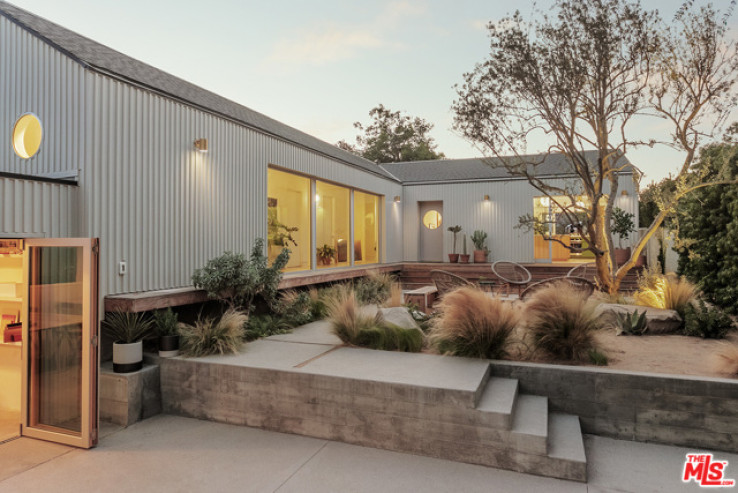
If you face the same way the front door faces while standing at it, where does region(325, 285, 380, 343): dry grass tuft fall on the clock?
The dry grass tuft is roughly at 12 o'clock from the front door.

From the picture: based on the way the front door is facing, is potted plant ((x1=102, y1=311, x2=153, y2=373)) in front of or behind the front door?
in front

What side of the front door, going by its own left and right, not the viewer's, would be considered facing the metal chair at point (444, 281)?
front

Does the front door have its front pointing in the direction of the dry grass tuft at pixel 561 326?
yes

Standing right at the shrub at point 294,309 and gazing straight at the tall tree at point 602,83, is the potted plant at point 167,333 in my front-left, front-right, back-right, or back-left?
back-right

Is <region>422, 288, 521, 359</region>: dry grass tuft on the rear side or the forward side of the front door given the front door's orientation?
on the forward side

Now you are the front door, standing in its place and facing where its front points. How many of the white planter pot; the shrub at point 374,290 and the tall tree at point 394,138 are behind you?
1

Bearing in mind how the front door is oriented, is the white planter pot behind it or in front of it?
in front

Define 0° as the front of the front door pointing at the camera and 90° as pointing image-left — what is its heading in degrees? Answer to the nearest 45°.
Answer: approximately 0°

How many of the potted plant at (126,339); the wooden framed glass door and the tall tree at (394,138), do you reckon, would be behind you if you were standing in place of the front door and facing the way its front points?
1

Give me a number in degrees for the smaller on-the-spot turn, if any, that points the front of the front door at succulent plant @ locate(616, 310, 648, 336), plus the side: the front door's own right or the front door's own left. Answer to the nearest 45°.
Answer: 0° — it already faces it

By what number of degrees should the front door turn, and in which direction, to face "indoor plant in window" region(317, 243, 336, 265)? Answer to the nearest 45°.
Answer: approximately 45° to its right

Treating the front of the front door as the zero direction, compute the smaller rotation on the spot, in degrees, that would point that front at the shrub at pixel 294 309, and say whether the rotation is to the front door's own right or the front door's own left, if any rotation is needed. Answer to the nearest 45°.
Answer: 0° — it already faces it

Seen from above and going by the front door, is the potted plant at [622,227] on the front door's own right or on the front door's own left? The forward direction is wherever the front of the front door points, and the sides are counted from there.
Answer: on the front door's own left
